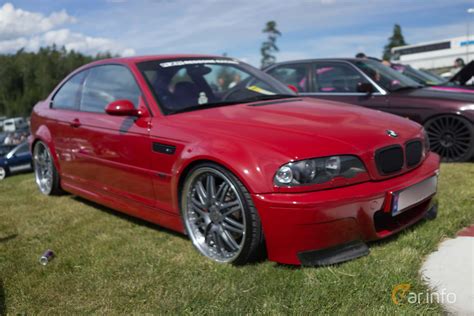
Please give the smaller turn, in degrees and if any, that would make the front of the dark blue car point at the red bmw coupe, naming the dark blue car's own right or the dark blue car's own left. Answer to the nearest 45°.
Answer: approximately 45° to the dark blue car's own left

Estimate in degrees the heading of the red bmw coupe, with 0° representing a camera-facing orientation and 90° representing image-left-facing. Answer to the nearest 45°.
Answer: approximately 315°

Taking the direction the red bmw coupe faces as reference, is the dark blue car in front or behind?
behind
